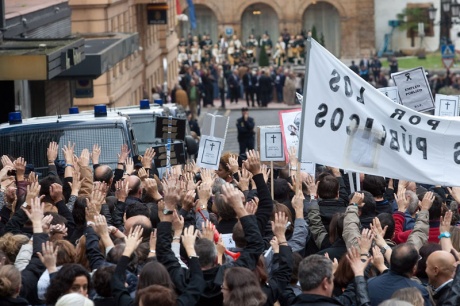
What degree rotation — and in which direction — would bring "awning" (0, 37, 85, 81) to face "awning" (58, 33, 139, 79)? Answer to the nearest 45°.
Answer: approximately 135° to its left

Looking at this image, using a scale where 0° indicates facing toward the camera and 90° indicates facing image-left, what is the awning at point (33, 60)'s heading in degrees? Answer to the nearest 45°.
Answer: approximately 315°

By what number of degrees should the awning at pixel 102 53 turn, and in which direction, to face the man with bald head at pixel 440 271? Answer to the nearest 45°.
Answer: approximately 45° to its right

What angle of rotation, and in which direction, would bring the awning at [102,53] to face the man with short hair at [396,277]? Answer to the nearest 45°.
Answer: approximately 45° to its right

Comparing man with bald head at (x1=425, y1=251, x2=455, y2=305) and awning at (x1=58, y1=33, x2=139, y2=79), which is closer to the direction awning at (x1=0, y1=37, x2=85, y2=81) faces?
the man with bald head

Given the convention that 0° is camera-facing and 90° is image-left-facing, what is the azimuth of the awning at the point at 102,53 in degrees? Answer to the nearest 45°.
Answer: approximately 315°
